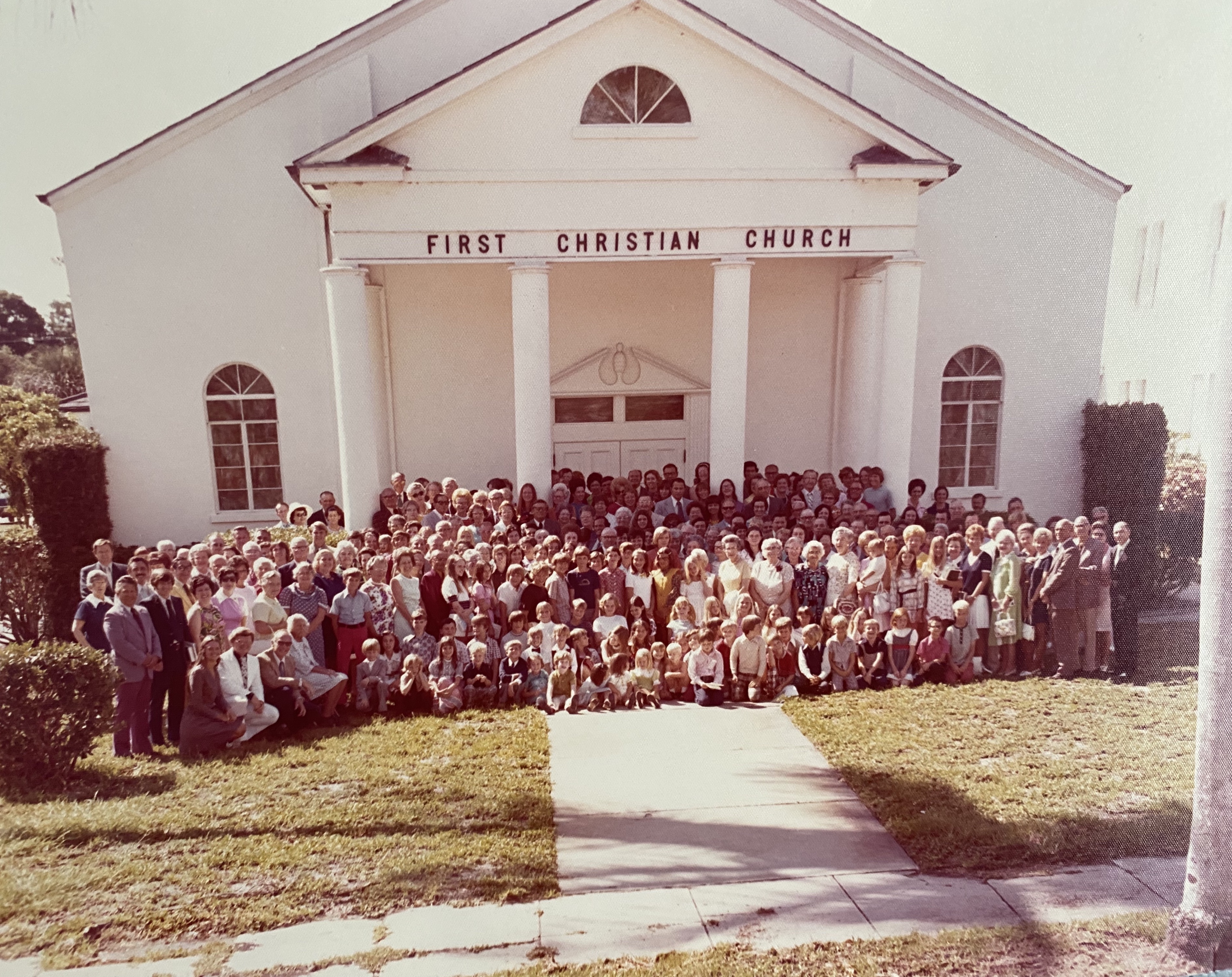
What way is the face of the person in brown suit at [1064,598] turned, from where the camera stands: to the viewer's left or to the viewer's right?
to the viewer's left

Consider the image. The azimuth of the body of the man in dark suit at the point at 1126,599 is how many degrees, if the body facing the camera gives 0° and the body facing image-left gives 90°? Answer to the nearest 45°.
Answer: approximately 45°

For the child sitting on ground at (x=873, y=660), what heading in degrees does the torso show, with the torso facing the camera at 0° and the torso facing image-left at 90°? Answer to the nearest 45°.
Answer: approximately 0°

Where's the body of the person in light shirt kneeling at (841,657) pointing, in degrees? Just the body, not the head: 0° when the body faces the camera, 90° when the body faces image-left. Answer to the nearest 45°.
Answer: approximately 0°

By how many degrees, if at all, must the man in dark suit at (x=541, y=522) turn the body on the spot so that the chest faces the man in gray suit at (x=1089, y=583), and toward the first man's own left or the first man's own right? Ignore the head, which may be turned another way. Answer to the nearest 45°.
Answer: approximately 45° to the first man's own left

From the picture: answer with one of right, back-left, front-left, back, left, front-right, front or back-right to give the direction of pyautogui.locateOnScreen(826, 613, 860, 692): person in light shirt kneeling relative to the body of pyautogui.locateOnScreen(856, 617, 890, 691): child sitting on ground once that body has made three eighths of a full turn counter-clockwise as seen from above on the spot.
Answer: back
